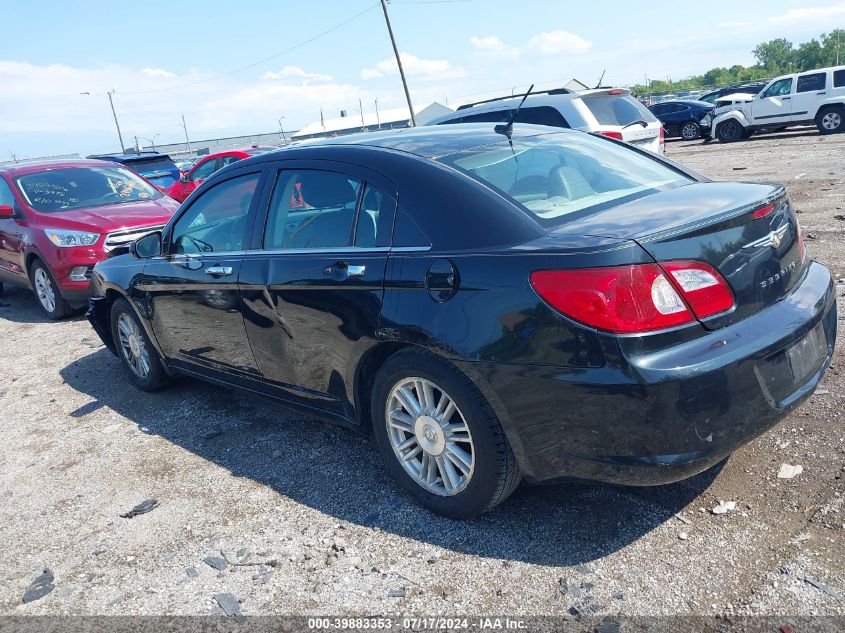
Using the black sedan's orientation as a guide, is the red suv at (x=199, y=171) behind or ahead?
ahead

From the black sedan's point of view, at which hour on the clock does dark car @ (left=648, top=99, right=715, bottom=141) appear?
The dark car is roughly at 2 o'clock from the black sedan.

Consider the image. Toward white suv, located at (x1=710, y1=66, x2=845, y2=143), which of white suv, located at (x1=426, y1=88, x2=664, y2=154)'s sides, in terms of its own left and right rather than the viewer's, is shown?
right

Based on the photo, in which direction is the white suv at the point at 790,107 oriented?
to the viewer's left

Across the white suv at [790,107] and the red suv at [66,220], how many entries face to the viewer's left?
1

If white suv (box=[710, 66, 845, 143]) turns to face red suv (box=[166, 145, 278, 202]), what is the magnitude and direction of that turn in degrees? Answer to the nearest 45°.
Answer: approximately 45° to its left

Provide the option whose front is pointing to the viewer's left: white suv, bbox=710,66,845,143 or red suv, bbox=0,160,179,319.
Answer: the white suv

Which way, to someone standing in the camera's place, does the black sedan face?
facing away from the viewer and to the left of the viewer

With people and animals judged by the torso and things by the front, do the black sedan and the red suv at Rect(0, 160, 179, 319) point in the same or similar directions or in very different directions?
very different directions

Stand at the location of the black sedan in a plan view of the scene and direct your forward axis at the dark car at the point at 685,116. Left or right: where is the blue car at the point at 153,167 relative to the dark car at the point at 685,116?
left

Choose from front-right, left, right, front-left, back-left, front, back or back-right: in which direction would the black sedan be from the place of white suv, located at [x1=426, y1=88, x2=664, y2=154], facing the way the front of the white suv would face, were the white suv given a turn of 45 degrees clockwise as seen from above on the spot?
back

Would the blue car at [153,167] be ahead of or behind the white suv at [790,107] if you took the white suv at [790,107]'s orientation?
ahead
